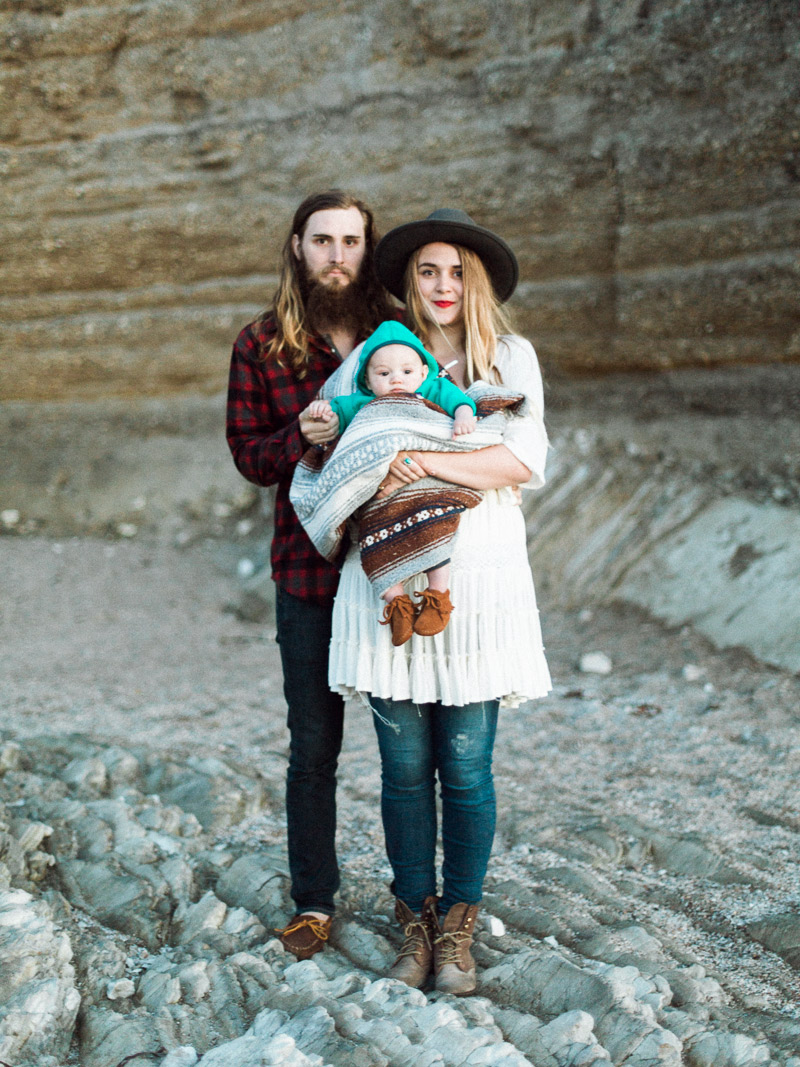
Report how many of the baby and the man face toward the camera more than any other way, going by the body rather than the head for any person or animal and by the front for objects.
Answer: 2

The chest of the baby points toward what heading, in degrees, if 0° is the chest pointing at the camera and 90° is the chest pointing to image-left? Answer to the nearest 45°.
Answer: approximately 0°

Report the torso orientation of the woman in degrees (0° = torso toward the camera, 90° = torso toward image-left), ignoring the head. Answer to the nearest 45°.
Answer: approximately 0°

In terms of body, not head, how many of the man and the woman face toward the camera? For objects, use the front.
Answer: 2
